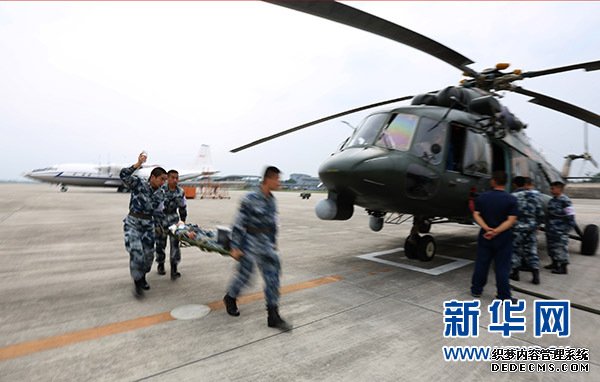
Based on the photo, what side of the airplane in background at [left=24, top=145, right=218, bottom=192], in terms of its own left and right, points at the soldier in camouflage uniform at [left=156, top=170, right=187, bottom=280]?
left

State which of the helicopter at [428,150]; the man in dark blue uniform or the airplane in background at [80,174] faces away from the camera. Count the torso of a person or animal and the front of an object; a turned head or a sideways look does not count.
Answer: the man in dark blue uniform

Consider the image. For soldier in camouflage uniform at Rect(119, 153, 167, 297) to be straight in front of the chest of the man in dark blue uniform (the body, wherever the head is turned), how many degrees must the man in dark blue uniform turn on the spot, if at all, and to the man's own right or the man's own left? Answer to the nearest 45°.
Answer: approximately 135° to the man's own left

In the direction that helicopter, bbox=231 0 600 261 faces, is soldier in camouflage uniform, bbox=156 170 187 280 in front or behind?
in front

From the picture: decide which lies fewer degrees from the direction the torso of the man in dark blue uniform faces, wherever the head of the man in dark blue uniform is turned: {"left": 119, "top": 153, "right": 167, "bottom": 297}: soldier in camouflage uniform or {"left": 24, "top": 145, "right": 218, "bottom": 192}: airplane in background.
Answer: the airplane in background

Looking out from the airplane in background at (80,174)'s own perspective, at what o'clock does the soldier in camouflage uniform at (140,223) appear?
The soldier in camouflage uniform is roughly at 9 o'clock from the airplane in background.

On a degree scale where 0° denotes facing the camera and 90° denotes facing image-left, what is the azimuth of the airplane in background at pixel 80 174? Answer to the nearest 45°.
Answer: approximately 90°

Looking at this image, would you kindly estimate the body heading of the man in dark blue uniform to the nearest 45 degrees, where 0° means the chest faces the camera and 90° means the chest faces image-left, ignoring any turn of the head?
approximately 180°

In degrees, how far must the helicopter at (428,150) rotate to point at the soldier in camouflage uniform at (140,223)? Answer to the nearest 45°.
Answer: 0° — it already faces them

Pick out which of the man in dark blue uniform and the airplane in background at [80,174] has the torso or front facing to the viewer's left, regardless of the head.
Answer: the airplane in background

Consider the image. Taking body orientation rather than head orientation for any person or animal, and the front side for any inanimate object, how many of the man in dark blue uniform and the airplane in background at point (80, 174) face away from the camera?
1

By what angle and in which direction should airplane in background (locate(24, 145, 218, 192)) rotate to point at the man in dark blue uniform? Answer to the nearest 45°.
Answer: approximately 90° to its left

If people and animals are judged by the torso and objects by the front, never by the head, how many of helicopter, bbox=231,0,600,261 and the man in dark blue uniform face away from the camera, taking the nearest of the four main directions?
1

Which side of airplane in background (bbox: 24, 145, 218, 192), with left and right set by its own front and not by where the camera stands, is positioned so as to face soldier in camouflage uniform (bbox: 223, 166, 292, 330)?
left

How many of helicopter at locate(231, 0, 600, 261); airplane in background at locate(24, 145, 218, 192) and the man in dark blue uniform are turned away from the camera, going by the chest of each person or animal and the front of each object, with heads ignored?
1
